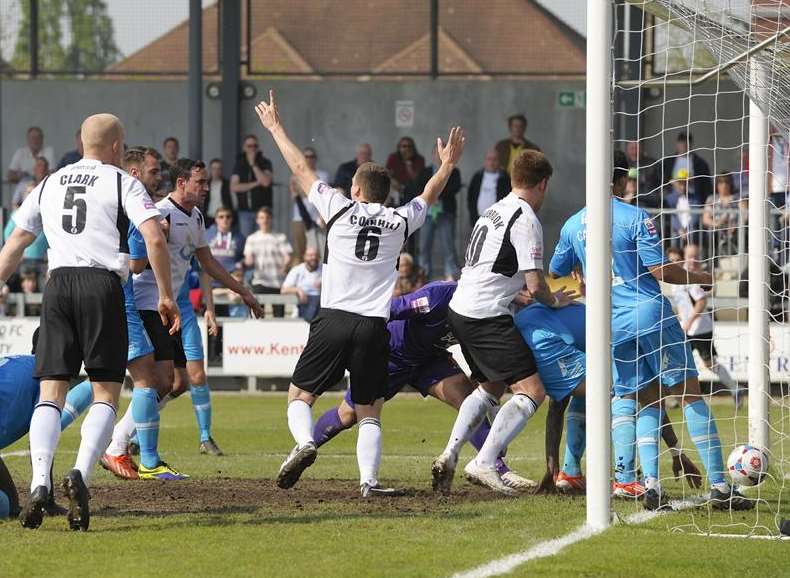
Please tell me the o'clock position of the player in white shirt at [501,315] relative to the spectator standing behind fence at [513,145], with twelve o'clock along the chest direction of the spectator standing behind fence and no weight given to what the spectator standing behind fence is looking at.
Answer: The player in white shirt is roughly at 12 o'clock from the spectator standing behind fence.

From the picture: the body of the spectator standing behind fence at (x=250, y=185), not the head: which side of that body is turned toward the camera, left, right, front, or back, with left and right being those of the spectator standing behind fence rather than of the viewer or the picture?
front

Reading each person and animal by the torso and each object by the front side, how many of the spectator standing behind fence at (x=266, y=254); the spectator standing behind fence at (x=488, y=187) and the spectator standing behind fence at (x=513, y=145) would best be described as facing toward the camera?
3

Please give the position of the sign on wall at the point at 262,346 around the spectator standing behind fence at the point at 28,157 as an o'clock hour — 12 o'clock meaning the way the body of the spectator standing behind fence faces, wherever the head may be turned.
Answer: The sign on wall is roughly at 11 o'clock from the spectator standing behind fence.

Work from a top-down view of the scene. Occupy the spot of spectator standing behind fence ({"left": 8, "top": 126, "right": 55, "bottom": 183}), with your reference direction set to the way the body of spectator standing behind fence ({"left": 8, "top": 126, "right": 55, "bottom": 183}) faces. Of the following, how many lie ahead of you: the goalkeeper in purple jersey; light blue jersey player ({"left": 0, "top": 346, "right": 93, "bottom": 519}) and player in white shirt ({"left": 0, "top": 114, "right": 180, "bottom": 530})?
3

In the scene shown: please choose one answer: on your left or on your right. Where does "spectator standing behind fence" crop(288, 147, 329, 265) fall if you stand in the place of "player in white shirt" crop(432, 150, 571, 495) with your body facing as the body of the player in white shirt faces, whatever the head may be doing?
on your left

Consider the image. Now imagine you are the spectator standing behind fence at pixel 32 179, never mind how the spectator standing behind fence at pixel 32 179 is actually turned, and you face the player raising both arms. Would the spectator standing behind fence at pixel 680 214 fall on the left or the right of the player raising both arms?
left

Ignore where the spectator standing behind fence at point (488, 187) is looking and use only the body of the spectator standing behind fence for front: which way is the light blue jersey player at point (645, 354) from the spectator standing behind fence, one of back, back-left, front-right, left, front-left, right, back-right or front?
front

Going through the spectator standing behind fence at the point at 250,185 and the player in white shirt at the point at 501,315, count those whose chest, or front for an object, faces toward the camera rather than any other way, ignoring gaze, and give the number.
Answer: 1

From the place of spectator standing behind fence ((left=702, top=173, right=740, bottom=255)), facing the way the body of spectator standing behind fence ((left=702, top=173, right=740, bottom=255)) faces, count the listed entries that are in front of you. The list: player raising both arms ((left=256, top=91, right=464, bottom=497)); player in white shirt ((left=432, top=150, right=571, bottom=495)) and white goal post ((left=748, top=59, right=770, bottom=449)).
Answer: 3
